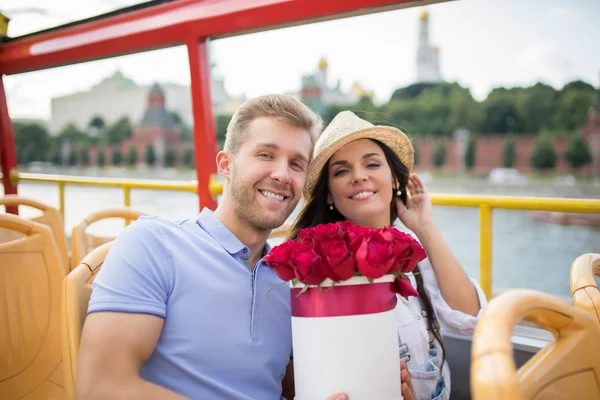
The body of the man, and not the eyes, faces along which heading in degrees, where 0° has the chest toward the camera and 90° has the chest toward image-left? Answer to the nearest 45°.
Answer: approximately 315°

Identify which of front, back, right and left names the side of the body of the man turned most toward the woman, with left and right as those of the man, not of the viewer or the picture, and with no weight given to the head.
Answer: left
